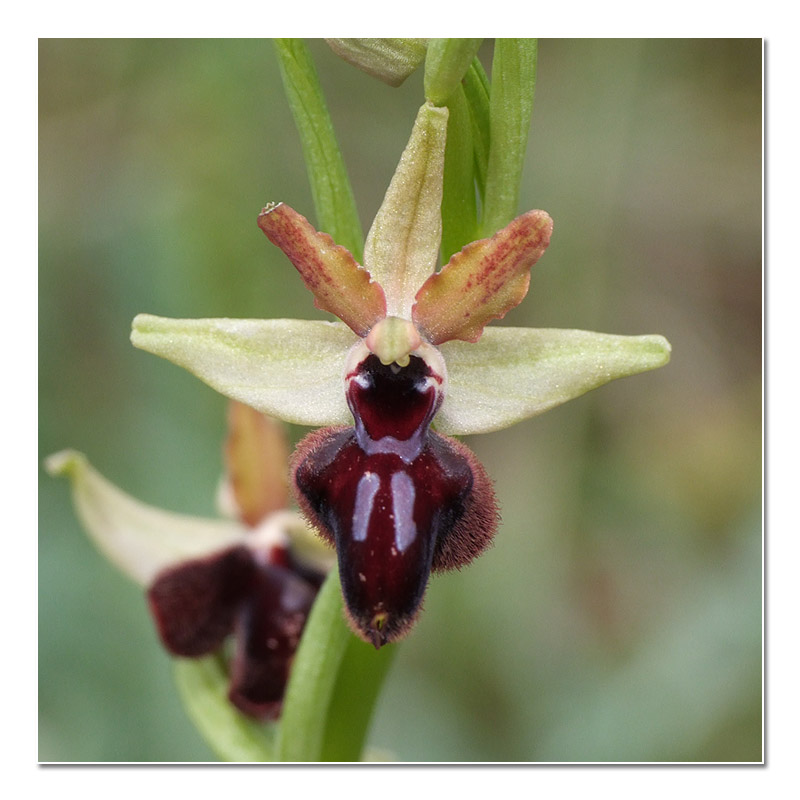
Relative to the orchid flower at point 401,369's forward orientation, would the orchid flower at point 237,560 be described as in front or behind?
behind

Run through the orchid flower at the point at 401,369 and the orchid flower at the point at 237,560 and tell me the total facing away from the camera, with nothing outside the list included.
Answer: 0

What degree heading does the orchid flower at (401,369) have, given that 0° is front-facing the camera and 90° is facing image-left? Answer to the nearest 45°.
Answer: approximately 0°
